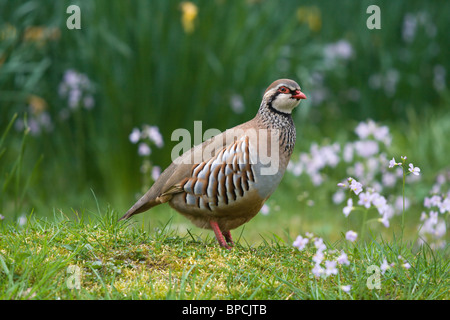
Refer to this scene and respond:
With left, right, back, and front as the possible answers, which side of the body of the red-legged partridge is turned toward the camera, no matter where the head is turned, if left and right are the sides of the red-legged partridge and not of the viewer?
right
